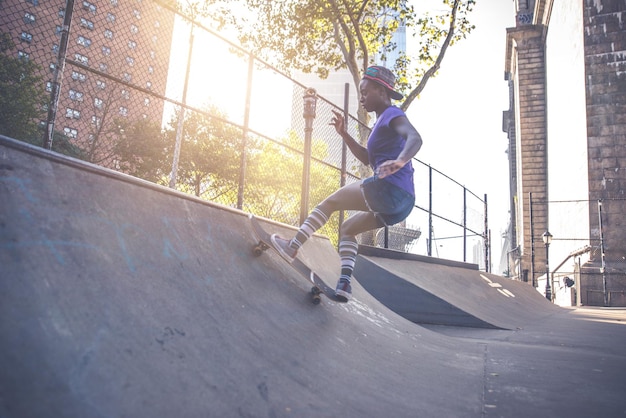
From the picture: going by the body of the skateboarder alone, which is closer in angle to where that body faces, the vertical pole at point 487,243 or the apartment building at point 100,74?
the apartment building

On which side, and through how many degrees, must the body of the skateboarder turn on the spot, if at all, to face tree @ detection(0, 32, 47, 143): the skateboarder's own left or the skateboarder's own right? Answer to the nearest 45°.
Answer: approximately 45° to the skateboarder's own right

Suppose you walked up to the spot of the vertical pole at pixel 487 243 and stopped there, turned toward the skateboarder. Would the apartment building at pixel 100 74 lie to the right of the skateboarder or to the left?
right

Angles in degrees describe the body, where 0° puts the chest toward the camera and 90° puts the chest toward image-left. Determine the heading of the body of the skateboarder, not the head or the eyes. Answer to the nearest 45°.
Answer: approximately 90°

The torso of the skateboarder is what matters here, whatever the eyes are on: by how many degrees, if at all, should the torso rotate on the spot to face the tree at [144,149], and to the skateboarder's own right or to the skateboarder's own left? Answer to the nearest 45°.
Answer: approximately 45° to the skateboarder's own right

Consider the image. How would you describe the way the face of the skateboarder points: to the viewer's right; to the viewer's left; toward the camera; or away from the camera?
to the viewer's left

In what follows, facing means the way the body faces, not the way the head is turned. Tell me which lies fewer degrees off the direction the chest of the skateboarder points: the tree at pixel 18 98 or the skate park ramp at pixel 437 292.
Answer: the tree

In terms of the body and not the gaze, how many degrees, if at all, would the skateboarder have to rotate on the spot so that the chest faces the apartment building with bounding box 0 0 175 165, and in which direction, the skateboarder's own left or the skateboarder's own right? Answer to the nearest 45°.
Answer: approximately 45° to the skateboarder's own right
